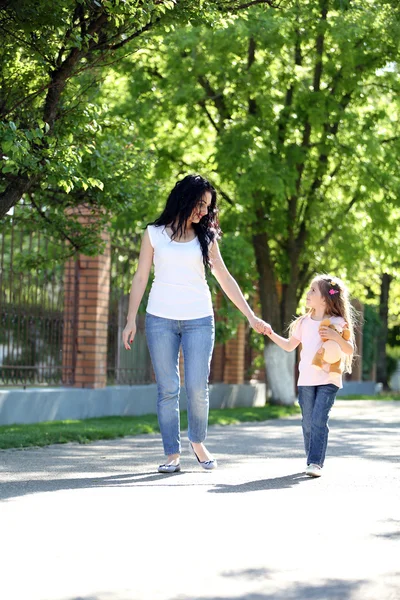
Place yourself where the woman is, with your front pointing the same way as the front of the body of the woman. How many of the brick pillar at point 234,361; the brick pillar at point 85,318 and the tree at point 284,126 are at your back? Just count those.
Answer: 3

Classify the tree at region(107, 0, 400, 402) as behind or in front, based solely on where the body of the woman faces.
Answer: behind

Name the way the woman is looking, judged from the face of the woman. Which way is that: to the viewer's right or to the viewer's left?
to the viewer's right

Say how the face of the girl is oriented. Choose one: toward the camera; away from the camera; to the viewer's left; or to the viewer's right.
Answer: to the viewer's left

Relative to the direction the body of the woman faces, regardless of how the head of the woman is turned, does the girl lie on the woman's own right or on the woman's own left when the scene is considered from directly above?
on the woman's own left

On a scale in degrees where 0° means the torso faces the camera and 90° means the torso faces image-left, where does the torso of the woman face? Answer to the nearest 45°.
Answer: approximately 0°

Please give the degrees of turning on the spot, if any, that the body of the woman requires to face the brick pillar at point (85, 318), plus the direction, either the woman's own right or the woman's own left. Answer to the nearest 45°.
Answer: approximately 180°

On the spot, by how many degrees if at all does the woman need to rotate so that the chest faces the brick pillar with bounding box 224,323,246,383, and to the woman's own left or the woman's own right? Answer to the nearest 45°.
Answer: approximately 180°

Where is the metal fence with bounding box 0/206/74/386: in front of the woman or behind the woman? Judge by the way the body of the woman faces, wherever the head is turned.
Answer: behind
